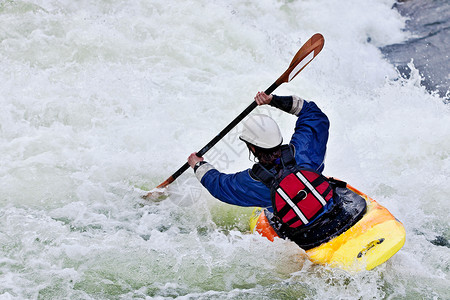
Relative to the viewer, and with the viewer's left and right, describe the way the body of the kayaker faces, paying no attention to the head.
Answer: facing away from the viewer and to the left of the viewer

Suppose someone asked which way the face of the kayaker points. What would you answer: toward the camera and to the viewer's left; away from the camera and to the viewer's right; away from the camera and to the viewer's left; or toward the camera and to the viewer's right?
away from the camera and to the viewer's left
